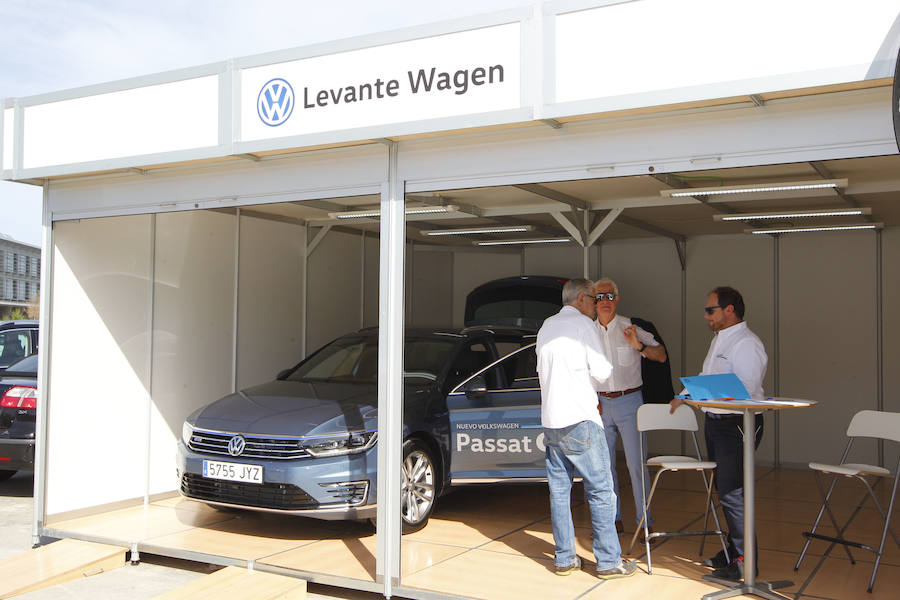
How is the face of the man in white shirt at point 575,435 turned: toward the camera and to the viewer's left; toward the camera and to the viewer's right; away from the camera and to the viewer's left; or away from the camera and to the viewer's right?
away from the camera and to the viewer's right

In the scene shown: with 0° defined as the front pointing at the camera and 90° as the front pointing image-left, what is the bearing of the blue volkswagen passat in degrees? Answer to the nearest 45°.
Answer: approximately 45°

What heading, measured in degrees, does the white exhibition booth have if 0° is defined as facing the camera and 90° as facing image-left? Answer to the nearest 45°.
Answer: approximately 45°

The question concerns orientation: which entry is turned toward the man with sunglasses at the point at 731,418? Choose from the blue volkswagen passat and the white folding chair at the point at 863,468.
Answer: the white folding chair

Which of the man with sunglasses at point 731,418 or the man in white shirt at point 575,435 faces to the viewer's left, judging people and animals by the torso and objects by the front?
the man with sunglasses

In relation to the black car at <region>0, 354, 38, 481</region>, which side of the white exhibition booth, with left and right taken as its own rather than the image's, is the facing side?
right

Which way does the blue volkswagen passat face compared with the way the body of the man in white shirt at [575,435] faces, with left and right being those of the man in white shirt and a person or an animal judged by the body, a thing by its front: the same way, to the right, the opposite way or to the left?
the opposite way

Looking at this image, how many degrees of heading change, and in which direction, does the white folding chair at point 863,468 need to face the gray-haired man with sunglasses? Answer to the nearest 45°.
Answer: approximately 45° to its right

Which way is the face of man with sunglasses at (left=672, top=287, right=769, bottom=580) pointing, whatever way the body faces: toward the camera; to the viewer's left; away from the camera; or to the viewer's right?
to the viewer's left

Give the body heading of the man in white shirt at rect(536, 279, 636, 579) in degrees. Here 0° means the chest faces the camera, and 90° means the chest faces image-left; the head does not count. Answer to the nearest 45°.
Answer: approximately 225°

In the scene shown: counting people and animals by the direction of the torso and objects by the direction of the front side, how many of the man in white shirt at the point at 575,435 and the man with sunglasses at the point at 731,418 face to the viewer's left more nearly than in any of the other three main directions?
1

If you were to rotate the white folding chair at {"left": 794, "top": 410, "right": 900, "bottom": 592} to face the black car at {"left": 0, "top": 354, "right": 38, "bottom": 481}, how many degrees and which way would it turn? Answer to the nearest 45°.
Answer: approximately 45° to its right

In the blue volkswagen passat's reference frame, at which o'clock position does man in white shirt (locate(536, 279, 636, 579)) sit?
The man in white shirt is roughly at 9 o'clock from the blue volkswagen passat.
